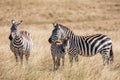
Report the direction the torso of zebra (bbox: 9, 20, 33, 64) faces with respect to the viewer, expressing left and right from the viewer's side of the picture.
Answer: facing the viewer and to the left of the viewer

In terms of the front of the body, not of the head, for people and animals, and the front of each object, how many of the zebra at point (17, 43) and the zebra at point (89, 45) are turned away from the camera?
0

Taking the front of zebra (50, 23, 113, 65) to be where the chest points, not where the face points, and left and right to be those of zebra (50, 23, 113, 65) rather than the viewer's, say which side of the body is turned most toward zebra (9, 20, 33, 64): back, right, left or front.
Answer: front

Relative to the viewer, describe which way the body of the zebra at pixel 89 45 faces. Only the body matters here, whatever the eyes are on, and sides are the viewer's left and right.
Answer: facing to the left of the viewer

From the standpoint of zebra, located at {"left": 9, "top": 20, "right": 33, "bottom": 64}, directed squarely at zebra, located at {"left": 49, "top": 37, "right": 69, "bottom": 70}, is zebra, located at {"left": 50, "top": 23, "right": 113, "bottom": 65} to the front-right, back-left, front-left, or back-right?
front-left

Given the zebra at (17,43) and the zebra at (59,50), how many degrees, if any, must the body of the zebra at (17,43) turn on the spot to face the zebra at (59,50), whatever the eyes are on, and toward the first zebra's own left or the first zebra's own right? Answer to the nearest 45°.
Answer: approximately 90° to the first zebra's own left

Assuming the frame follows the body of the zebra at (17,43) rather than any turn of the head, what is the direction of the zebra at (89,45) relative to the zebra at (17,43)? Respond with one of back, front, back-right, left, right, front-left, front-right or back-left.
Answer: back-left

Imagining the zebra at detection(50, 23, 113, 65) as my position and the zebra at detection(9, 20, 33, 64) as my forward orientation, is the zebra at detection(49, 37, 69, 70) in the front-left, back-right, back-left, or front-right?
front-left
